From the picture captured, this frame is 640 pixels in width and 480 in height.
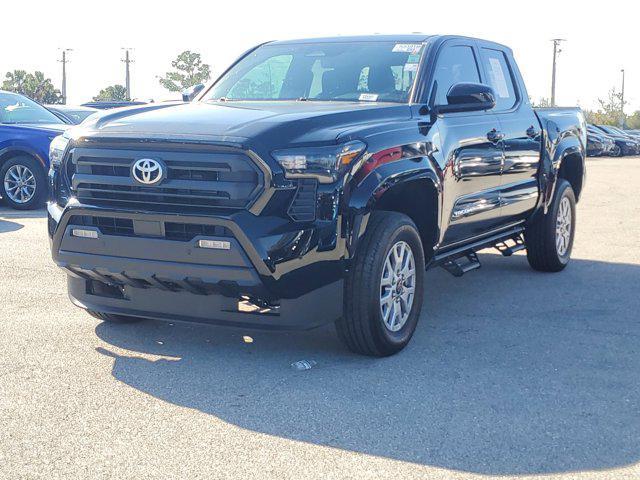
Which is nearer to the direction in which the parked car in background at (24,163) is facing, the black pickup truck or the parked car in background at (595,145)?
the black pickup truck

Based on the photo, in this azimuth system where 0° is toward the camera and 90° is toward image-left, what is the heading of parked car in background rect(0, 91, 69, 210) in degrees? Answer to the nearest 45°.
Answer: approximately 315°

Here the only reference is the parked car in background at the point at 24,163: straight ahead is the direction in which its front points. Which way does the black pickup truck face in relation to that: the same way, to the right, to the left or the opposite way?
to the right

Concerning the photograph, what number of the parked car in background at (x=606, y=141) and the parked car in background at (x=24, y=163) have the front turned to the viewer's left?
0

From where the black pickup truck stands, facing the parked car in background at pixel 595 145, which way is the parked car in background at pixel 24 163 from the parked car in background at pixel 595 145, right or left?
left

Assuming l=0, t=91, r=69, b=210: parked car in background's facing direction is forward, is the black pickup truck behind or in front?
in front

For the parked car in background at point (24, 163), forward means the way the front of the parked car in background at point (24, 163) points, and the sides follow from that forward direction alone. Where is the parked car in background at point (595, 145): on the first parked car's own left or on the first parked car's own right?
on the first parked car's own left
